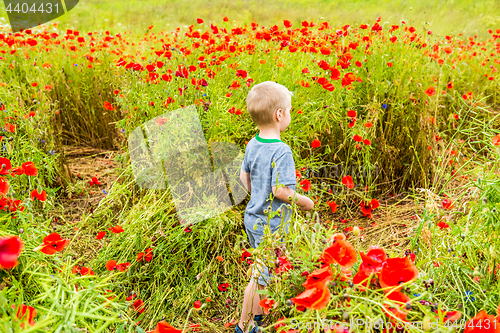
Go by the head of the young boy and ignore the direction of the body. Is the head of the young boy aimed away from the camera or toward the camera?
away from the camera

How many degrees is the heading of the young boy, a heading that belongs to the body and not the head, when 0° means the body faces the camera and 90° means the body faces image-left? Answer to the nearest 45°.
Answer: approximately 225°

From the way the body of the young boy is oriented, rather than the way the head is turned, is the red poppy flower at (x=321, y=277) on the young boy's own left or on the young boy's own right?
on the young boy's own right

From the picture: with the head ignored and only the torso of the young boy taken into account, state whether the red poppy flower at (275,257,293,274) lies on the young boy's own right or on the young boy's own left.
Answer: on the young boy's own right

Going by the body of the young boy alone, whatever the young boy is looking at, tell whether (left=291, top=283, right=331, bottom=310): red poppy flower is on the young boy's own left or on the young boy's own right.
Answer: on the young boy's own right
